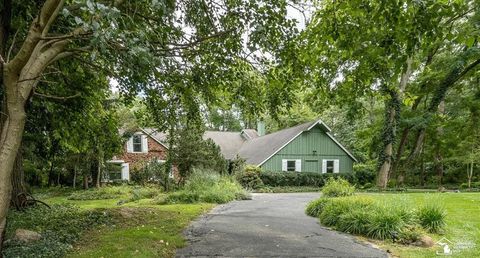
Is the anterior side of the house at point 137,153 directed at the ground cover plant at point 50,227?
yes

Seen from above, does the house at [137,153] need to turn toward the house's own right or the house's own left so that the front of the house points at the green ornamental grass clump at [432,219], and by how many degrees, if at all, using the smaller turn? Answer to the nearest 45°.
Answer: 0° — it already faces it

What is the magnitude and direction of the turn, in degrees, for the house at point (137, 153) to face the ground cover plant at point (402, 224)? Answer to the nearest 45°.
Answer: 0° — it already faces it

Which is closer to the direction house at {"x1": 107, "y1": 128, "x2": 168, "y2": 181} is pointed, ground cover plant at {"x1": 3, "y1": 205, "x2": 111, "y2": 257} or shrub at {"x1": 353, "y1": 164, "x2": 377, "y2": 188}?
the ground cover plant

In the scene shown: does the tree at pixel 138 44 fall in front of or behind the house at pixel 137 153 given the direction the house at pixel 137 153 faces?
in front

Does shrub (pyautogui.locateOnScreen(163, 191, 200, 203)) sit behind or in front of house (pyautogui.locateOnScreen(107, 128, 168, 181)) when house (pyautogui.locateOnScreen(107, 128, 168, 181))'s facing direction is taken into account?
in front

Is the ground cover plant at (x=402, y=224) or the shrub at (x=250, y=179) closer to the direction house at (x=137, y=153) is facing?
the ground cover plant

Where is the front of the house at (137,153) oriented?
toward the camera

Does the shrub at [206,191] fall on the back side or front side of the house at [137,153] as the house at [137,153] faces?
on the front side
